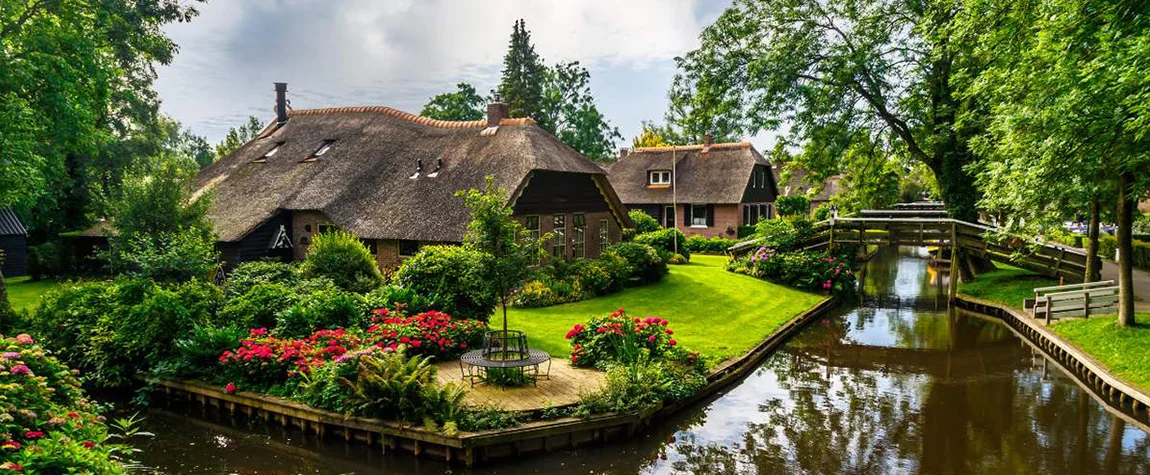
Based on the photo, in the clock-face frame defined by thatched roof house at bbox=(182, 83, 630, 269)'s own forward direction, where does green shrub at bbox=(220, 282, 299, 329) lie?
The green shrub is roughly at 2 o'clock from the thatched roof house.

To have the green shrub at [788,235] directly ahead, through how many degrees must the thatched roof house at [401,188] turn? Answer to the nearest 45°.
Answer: approximately 45° to its left

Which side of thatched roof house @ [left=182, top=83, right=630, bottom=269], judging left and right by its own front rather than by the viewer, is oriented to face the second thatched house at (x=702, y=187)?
left

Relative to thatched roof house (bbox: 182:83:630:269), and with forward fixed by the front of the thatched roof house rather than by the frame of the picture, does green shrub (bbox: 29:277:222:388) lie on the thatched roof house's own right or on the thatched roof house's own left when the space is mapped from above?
on the thatched roof house's own right

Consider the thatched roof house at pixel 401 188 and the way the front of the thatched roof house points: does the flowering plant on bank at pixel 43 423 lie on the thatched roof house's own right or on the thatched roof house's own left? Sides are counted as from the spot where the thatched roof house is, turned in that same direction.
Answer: on the thatched roof house's own right

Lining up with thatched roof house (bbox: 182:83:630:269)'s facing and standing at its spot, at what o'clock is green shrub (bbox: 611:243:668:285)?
The green shrub is roughly at 11 o'clock from the thatched roof house.

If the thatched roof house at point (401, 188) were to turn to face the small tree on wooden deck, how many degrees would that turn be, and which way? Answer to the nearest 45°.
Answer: approximately 45° to its right

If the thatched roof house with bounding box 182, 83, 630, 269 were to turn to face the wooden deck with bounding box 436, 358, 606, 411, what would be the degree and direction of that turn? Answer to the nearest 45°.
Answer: approximately 45° to its right

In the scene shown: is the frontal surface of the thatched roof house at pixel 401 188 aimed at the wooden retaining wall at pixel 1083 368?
yes

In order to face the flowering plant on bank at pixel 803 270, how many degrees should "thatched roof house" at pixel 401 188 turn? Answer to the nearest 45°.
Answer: approximately 45° to its left

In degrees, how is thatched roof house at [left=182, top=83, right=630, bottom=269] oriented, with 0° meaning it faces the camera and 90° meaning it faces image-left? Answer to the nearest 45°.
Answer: approximately 315°
